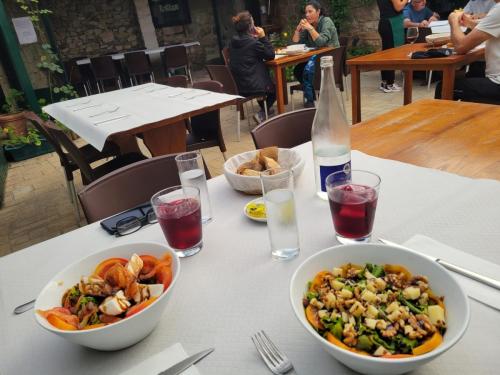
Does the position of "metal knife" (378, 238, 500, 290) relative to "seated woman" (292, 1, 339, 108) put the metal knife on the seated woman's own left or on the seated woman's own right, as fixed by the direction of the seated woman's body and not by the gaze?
on the seated woman's own left

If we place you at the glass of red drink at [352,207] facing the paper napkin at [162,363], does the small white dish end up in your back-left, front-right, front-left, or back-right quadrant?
front-right

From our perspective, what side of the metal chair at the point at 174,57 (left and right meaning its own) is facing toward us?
back

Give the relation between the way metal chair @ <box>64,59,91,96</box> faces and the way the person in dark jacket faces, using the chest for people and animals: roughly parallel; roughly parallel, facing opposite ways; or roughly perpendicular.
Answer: roughly parallel

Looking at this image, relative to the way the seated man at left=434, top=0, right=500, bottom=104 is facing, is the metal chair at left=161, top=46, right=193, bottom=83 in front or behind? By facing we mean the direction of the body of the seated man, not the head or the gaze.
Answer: in front

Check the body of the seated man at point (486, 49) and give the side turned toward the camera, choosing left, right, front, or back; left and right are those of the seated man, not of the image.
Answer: left

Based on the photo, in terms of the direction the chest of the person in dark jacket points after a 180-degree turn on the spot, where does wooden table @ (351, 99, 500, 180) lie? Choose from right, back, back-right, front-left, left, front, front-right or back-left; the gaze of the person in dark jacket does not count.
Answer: front-left

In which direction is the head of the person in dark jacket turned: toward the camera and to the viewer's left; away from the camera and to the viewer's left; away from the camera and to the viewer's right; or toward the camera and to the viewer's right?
away from the camera and to the viewer's right

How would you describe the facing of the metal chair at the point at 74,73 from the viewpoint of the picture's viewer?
facing away from the viewer and to the right of the viewer

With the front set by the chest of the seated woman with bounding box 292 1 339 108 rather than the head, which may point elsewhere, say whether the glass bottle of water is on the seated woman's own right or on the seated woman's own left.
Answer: on the seated woman's own left

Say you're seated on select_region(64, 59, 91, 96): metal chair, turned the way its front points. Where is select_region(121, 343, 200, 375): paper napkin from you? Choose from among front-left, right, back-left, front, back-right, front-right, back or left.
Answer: back-right
